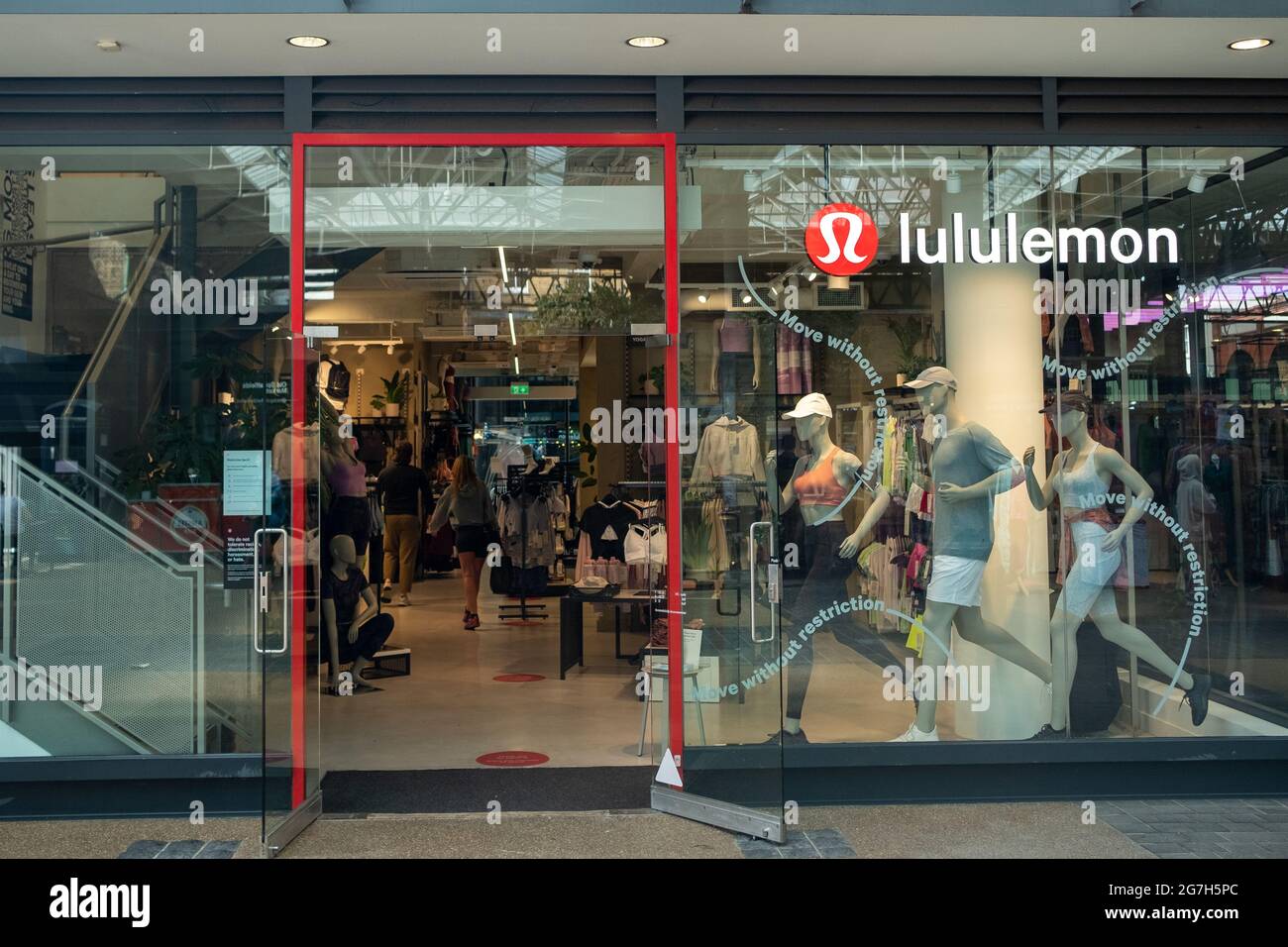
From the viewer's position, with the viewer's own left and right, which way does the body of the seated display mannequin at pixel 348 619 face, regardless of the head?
facing the viewer and to the right of the viewer

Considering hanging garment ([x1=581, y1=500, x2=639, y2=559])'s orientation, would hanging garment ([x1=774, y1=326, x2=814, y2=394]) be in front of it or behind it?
in front

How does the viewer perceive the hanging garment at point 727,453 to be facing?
facing the viewer

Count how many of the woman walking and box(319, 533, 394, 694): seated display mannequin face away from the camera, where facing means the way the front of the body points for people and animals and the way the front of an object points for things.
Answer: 1

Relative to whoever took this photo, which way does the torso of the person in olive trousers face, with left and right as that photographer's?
facing away from the viewer

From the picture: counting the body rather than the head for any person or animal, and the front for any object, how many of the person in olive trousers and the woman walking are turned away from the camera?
2

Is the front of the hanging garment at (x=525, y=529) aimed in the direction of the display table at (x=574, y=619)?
yes

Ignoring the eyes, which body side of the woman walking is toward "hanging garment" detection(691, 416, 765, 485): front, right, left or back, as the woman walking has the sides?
right

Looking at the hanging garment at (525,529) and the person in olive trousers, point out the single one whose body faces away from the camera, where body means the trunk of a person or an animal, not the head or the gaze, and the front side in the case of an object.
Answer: the person in olive trousers

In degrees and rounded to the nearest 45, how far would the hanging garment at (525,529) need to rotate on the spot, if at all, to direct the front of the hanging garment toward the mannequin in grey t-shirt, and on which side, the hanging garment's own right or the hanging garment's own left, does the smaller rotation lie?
0° — it already faces it

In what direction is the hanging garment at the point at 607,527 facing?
toward the camera

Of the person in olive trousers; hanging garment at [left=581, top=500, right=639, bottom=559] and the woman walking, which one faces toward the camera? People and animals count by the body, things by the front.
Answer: the hanging garment

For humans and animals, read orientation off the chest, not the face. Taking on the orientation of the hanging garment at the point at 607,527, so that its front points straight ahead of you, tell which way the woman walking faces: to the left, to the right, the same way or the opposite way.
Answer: the opposite way

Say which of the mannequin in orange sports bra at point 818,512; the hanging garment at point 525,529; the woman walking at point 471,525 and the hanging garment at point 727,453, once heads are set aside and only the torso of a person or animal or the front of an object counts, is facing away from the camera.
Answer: the woman walking

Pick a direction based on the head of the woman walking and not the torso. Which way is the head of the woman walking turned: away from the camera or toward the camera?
away from the camera
